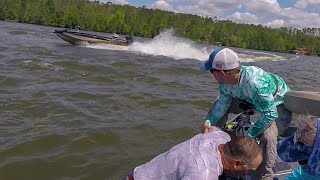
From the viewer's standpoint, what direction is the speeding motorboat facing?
to the viewer's left

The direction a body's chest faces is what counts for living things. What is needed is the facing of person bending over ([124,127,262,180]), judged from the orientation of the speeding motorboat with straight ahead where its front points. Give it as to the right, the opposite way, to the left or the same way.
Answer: the opposite way

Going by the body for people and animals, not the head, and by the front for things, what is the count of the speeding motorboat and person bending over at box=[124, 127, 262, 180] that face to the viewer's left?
1

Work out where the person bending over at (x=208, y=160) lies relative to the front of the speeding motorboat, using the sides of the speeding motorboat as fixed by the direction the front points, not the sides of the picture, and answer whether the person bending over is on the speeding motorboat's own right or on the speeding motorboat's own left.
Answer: on the speeding motorboat's own left

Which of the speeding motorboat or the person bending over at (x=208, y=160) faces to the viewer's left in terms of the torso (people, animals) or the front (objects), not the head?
the speeding motorboat

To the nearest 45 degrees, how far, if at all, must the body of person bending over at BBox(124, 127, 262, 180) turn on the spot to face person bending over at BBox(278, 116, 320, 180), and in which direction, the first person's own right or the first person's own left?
approximately 45° to the first person's own left

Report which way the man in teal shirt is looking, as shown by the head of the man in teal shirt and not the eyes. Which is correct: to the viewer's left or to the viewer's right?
to the viewer's left

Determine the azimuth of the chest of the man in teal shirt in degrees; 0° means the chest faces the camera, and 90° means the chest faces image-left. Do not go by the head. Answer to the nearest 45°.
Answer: approximately 45°

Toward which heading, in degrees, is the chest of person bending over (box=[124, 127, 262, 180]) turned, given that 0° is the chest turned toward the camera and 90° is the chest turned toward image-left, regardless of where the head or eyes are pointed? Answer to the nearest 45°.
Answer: approximately 270°

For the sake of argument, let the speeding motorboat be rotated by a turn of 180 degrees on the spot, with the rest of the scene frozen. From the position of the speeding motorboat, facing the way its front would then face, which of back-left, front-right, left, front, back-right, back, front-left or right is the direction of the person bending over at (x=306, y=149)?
right

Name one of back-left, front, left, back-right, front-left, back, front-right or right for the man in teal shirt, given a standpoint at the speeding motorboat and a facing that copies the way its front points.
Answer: left

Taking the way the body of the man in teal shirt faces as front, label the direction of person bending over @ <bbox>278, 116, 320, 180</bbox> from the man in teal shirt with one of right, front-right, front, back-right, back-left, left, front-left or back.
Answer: left

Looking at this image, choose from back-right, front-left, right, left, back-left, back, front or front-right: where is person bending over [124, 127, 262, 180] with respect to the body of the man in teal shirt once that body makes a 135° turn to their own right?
back
